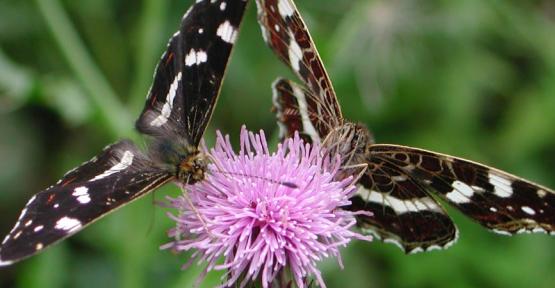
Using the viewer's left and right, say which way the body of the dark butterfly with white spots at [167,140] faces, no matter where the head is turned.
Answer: facing the viewer and to the right of the viewer
